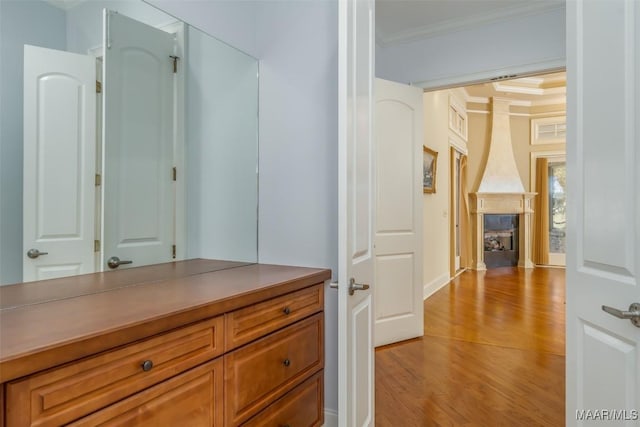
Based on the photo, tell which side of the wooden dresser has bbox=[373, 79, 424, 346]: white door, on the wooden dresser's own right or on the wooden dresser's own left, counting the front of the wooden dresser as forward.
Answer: on the wooden dresser's own left

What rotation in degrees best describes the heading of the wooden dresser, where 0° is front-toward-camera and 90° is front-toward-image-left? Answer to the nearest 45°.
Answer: approximately 315°

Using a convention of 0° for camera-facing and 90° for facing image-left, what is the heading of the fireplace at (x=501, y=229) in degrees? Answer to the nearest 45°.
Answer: approximately 0°

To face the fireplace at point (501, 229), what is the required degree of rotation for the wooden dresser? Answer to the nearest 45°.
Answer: approximately 90° to its left

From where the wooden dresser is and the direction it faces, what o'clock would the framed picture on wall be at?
The framed picture on wall is roughly at 9 o'clock from the wooden dresser.

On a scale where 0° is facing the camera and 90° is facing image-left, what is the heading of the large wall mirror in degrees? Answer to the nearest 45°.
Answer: approximately 315°
